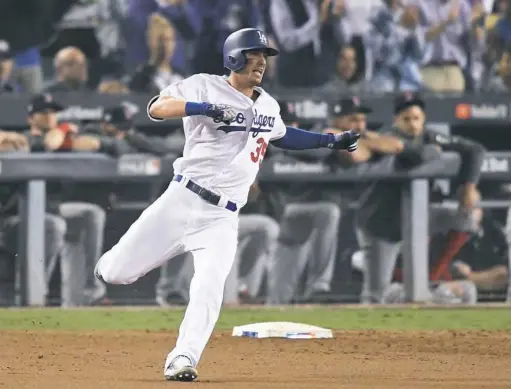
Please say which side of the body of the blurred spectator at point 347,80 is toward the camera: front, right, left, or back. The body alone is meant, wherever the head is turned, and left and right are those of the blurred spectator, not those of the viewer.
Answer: front

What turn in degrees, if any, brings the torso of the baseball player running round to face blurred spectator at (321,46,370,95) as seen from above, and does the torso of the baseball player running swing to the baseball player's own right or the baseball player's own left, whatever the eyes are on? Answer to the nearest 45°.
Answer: approximately 135° to the baseball player's own left

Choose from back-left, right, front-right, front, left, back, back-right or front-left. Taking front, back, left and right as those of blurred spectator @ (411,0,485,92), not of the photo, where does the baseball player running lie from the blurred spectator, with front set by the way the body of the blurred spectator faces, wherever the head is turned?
front

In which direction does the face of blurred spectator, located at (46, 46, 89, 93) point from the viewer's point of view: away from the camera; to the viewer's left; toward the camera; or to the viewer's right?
toward the camera

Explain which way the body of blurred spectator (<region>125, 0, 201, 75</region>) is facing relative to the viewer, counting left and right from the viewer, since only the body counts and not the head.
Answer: facing the viewer

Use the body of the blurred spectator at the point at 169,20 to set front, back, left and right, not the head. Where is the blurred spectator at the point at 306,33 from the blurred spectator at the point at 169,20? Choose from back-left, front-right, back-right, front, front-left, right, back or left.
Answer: left

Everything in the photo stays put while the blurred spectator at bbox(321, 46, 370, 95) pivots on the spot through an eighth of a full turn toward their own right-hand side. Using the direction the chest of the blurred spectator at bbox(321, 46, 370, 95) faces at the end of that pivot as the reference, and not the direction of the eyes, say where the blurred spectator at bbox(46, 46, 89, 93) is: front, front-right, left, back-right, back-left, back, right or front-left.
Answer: front-right

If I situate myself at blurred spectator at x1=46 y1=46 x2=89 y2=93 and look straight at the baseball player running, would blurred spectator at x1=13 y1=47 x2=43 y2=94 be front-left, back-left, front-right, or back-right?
back-right

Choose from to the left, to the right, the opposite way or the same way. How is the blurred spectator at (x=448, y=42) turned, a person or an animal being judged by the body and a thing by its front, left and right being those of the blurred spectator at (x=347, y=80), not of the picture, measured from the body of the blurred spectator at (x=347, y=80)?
the same way

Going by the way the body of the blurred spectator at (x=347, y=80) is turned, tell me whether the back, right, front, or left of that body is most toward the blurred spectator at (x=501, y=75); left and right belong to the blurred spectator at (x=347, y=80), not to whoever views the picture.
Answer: left

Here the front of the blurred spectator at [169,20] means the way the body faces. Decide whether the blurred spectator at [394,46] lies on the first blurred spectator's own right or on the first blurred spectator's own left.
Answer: on the first blurred spectator's own left

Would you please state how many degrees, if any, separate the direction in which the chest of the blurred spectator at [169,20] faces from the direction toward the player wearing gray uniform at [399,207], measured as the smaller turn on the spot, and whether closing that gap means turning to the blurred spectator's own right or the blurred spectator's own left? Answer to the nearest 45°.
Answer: approximately 90° to the blurred spectator's own left

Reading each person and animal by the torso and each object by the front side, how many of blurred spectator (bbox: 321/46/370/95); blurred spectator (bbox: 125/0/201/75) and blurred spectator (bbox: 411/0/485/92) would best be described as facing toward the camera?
3
